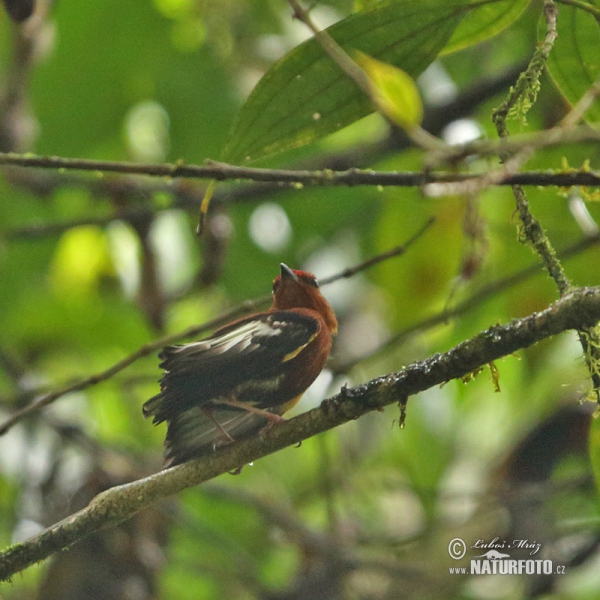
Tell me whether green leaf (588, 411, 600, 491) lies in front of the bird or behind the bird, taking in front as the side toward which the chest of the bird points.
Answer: in front
